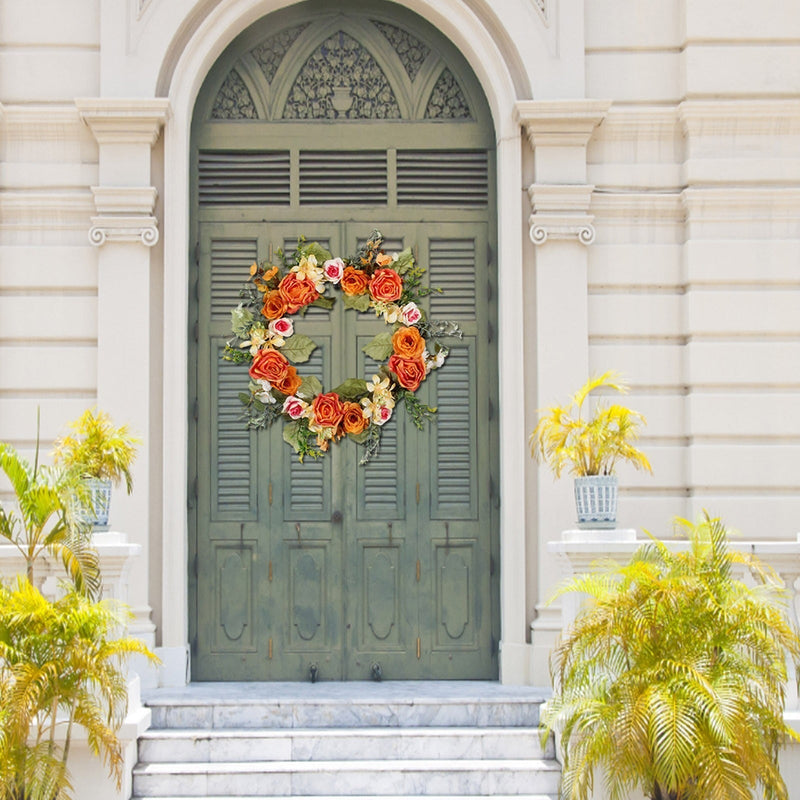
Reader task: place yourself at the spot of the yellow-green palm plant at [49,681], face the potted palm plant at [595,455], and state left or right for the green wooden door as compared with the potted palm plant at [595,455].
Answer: left

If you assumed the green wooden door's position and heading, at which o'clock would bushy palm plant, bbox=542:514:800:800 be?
The bushy palm plant is roughly at 11 o'clock from the green wooden door.

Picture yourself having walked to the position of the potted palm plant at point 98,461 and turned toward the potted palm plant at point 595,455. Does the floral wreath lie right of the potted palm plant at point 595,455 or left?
left

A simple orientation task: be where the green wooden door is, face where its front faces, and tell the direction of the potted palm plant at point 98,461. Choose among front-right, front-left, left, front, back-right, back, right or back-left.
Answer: front-right

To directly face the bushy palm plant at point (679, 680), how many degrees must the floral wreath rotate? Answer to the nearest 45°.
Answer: approximately 45° to its left

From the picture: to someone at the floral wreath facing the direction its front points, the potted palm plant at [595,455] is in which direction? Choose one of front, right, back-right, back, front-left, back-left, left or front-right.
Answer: front-left

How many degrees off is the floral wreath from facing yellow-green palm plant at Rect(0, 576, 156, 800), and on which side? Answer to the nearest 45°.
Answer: approximately 45° to its right

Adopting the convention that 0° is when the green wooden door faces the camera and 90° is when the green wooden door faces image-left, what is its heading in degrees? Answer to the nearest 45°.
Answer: approximately 0°

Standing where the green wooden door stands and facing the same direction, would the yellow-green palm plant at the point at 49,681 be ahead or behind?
ahead

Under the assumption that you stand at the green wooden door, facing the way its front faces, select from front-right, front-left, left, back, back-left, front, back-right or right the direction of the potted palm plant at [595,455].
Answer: front-left
